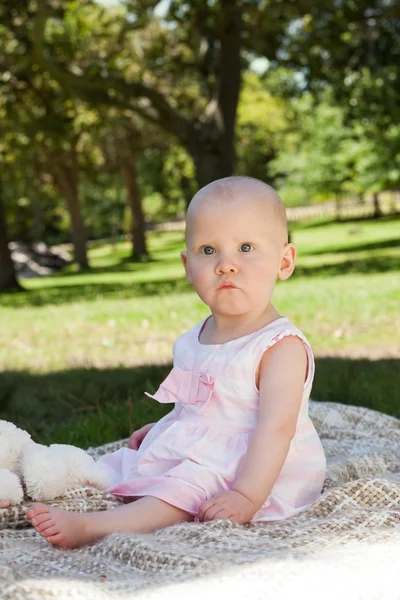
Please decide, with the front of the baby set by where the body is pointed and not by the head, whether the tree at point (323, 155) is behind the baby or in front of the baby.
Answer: behind

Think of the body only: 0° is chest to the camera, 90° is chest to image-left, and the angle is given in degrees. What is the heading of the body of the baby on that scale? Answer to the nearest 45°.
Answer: approximately 45°

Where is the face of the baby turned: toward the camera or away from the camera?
toward the camera

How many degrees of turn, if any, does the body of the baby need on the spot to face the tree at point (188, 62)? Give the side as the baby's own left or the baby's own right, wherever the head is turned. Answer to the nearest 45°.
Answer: approximately 135° to the baby's own right
